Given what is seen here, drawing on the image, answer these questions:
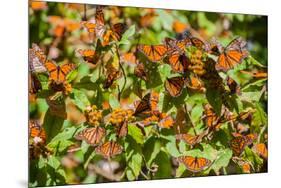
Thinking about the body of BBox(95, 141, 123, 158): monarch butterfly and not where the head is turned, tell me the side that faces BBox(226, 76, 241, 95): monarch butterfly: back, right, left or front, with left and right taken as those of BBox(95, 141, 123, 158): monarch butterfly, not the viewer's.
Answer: right

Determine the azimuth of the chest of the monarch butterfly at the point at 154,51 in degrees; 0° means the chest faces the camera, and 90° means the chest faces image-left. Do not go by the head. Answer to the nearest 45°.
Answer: approximately 180°

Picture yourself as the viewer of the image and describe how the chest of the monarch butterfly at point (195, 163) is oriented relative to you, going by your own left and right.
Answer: facing away from the viewer

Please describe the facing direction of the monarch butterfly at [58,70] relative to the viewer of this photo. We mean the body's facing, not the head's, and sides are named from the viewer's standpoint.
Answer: facing away from the viewer

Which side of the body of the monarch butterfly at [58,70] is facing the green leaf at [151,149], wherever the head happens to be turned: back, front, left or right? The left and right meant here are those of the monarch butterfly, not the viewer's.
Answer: right
